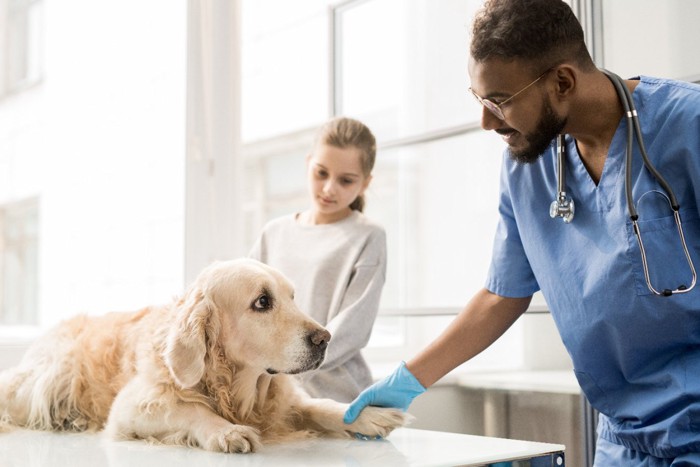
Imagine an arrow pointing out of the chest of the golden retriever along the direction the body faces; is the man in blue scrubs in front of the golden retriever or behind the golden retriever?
in front

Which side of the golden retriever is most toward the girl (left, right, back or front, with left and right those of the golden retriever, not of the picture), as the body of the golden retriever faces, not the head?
left

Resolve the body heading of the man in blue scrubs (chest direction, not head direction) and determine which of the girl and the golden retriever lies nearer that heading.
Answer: the golden retriever

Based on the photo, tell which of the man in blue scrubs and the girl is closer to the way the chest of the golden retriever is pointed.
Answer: the man in blue scrubs

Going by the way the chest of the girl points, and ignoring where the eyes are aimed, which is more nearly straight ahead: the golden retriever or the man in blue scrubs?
the golden retriever

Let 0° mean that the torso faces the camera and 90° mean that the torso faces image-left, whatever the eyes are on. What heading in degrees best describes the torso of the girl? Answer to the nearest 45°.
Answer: approximately 45°

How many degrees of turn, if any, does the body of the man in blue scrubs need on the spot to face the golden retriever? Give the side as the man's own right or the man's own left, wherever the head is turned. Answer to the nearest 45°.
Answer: approximately 45° to the man's own right

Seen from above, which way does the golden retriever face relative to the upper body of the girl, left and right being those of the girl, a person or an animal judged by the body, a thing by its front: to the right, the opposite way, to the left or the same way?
to the left

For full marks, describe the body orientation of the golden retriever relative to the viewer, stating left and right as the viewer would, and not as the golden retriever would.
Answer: facing the viewer and to the right of the viewer

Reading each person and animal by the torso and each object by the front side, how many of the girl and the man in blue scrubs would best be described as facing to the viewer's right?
0

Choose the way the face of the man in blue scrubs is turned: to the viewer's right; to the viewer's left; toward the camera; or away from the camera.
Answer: to the viewer's left

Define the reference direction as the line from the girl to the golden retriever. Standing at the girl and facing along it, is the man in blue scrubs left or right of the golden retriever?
left
